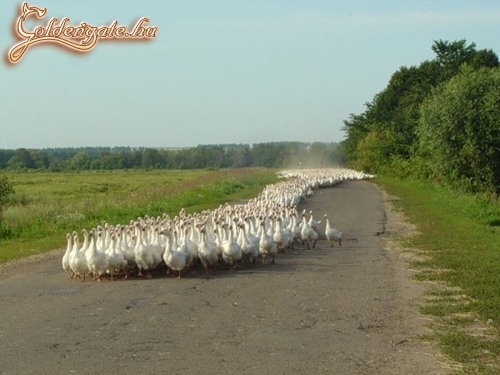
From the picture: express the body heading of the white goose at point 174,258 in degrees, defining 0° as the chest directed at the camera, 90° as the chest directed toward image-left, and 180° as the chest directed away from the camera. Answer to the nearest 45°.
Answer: approximately 45°

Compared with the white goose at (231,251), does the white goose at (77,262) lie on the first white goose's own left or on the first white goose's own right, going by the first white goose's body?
on the first white goose's own right
